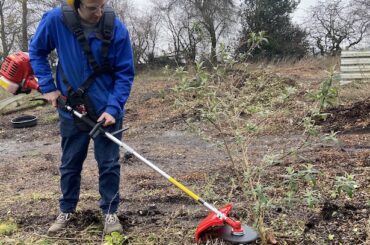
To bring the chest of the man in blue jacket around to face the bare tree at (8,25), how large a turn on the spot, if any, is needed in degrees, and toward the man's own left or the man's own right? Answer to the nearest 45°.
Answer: approximately 180°

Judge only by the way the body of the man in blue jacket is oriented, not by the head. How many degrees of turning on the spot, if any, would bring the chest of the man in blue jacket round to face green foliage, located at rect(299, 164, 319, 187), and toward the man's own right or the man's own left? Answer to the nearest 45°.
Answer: approximately 45° to the man's own left

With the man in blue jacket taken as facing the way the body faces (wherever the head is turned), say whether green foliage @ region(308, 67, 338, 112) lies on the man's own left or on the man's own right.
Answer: on the man's own left

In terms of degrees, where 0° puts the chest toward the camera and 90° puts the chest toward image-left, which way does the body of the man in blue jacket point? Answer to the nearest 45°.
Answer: approximately 0°

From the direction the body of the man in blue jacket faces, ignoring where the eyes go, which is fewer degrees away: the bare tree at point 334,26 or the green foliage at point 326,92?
the green foliage

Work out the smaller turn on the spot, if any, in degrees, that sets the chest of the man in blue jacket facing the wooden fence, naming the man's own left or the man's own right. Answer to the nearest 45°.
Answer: approximately 135° to the man's own left

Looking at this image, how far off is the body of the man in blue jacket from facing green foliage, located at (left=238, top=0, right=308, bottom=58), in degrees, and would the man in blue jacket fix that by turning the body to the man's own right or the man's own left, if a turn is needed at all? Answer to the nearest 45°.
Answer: approximately 135° to the man's own left

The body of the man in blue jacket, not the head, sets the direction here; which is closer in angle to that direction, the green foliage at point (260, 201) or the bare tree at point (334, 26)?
the green foliage

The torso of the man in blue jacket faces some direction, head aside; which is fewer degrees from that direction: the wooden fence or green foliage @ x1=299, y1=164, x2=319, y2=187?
the green foliage
